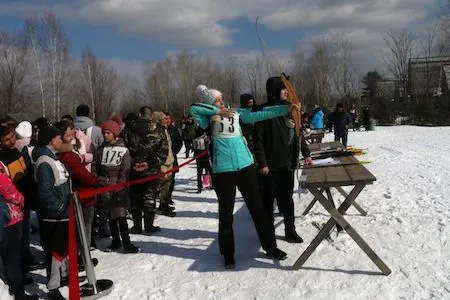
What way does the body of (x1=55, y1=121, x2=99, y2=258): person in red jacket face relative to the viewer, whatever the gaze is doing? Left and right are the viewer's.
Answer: facing the viewer and to the right of the viewer

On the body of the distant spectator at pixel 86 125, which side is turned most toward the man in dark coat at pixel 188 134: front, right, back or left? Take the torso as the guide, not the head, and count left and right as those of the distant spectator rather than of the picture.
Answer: front

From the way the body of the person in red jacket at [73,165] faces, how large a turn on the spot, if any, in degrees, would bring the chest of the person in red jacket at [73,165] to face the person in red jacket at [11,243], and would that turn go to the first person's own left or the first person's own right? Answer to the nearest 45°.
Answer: approximately 90° to the first person's own right

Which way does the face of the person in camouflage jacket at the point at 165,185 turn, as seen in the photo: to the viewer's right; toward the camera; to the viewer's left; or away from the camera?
to the viewer's right
